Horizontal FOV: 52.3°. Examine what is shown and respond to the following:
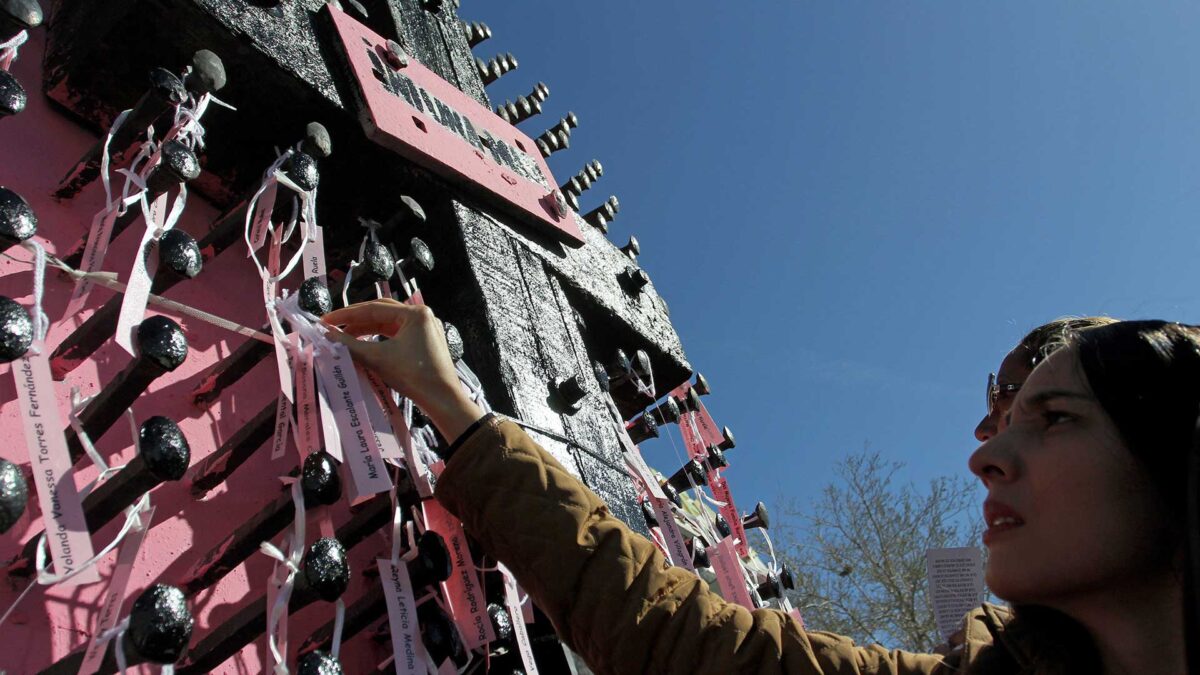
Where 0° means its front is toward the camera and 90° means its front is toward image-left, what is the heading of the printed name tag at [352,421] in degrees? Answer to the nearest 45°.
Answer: approximately 0°

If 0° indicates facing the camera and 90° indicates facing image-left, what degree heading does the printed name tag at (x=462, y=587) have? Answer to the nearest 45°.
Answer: approximately 0°

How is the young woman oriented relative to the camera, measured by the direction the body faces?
to the viewer's left

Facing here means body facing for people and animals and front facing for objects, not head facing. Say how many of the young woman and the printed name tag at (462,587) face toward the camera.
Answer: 1

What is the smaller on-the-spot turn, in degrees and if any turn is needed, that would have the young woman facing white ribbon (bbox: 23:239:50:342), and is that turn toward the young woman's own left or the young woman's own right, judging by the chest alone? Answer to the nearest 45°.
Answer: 0° — they already face it
